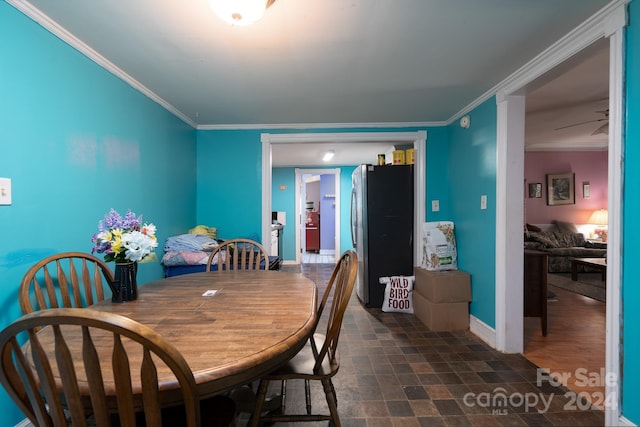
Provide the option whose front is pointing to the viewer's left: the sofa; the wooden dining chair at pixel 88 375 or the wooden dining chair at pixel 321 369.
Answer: the wooden dining chair at pixel 321 369

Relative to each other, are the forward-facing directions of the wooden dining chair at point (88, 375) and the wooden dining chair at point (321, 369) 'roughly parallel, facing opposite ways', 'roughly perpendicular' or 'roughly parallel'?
roughly perpendicular

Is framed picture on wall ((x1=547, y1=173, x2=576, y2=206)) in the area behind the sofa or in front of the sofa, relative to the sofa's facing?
behind

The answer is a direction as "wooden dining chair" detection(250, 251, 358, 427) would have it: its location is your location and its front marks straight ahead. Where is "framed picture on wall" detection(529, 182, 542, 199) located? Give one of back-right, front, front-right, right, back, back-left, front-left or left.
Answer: back-right

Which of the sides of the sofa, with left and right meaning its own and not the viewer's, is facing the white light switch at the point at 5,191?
front

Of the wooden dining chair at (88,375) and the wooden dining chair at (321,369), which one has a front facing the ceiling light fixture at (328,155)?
the wooden dining chair at (88,375)

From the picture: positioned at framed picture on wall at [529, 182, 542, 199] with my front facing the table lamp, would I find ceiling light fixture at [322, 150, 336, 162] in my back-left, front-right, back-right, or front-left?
back-right

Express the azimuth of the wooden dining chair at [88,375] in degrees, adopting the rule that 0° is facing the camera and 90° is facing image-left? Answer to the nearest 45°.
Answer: approximately 225°

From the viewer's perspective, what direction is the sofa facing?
toward the camera

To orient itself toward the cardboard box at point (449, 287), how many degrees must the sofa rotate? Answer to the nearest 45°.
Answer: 0° — it already faces it

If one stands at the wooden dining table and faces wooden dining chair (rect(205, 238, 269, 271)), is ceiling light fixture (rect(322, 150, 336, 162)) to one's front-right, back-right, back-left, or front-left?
front-right

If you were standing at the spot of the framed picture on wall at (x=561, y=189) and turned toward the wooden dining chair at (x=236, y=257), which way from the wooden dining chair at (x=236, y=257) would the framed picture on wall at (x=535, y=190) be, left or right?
right

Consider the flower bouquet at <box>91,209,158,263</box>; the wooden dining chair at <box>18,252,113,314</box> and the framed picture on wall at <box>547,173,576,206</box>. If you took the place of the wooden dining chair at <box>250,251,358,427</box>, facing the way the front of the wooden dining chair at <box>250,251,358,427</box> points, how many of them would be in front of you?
2

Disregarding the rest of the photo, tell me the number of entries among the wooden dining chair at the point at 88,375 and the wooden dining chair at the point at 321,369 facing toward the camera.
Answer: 0
